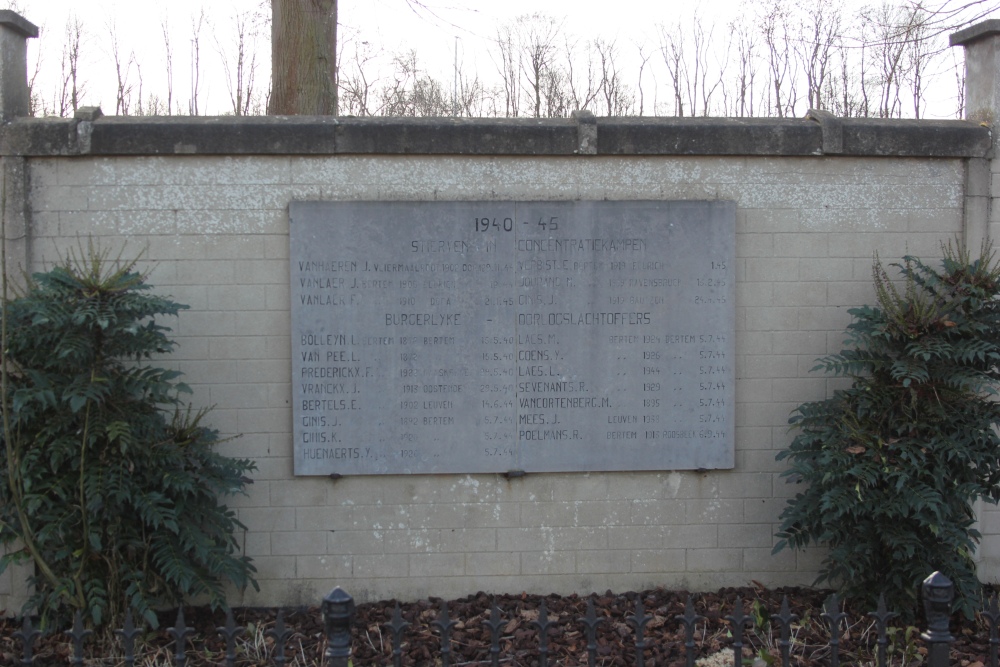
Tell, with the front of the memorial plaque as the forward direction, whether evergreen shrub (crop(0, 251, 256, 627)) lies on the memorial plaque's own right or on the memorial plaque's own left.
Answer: on the memorial plaque's own right

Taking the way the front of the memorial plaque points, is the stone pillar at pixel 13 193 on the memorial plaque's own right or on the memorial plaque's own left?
on the memorial plaque's own right

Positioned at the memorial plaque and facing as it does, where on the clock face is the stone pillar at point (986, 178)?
The stone pillar is roughly at 9 o'clock from the memorial plaque.

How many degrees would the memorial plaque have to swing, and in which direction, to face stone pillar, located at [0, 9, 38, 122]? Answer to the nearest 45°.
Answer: approximately 90° to its right

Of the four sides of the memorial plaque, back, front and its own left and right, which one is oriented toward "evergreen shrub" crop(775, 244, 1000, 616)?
left

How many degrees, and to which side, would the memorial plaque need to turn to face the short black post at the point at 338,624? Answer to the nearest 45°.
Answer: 0° — it already faces it

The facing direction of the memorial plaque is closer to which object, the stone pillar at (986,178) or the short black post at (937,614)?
the short black post

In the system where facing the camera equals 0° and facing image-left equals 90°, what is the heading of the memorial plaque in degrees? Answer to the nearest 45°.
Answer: approximately 0°
